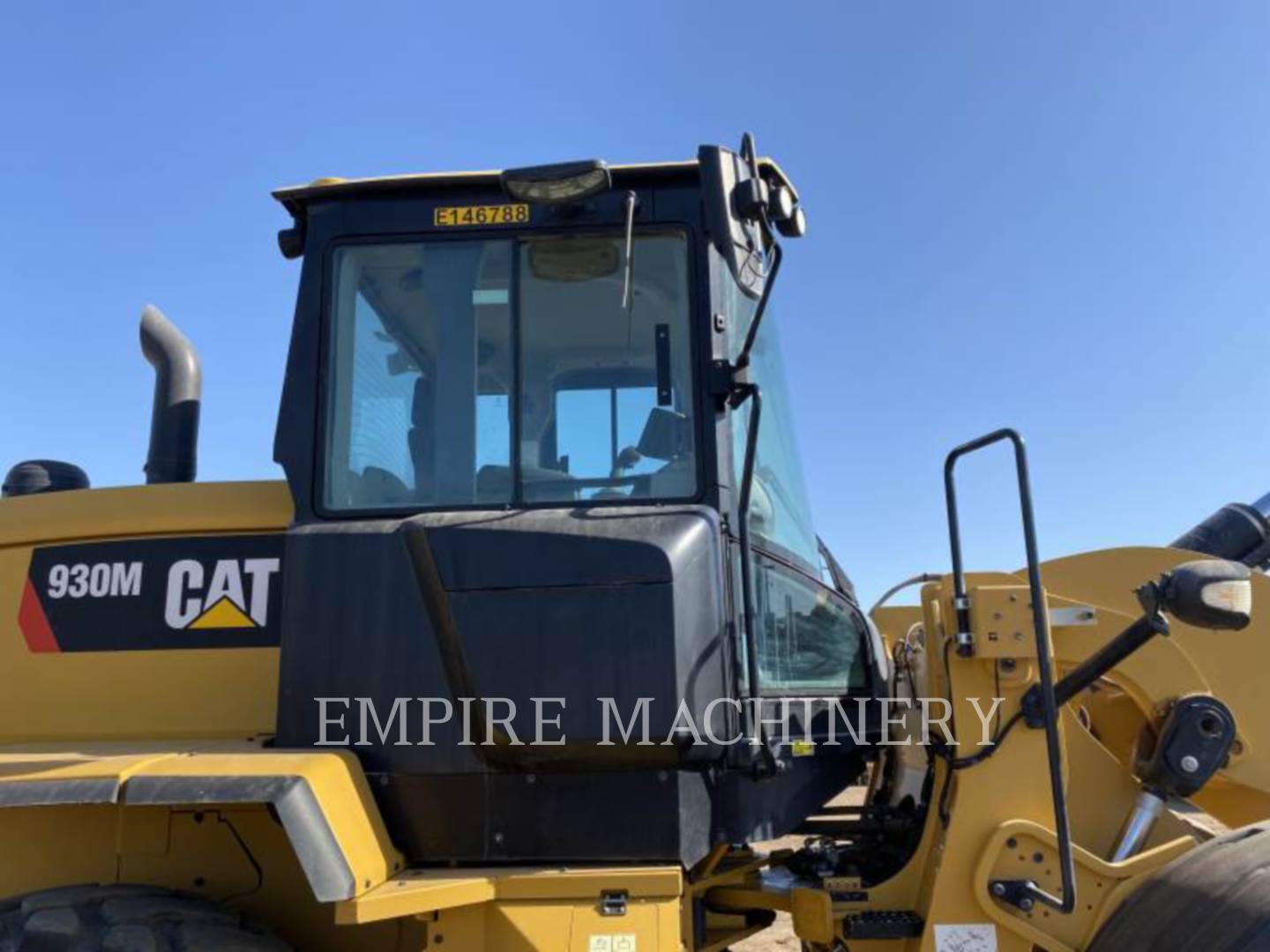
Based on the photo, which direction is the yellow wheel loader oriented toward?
to the viewer's right
